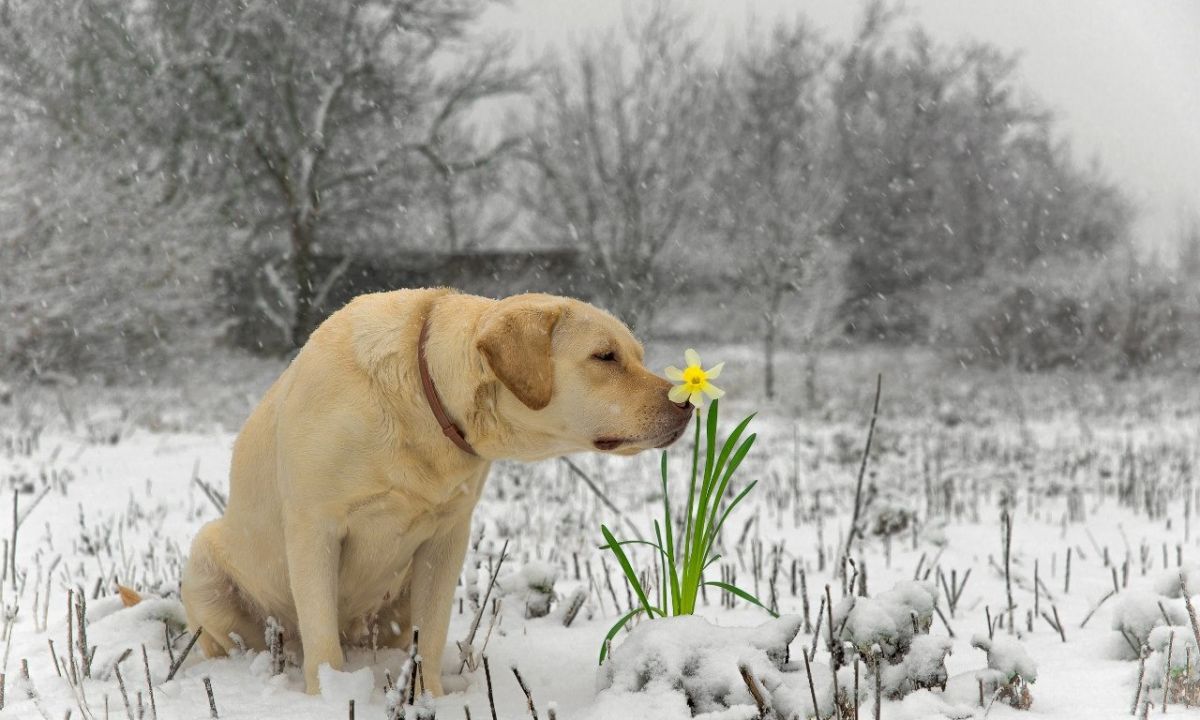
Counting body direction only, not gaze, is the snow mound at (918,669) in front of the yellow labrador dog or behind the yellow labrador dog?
in front

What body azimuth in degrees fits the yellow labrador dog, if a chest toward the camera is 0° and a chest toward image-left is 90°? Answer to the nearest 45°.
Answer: approximately 315°

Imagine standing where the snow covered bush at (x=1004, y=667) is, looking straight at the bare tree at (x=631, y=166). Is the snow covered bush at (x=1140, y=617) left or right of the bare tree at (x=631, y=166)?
right

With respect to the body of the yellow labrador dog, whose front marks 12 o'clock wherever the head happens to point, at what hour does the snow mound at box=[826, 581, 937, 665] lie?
The snow mound is roughly at 11 o'clock from the yellow labrador dog.

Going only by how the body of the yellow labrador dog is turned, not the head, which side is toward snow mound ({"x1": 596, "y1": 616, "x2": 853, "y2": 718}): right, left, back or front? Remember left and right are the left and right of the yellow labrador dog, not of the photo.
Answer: front

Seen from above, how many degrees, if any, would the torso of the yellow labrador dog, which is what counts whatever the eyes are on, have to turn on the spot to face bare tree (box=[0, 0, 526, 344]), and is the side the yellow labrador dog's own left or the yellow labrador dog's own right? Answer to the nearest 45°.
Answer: approximately 135° to the yellow labrador dog's own left

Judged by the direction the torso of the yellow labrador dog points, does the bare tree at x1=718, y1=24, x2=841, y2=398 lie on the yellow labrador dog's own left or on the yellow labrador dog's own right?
on the yellow labrador dog's own left

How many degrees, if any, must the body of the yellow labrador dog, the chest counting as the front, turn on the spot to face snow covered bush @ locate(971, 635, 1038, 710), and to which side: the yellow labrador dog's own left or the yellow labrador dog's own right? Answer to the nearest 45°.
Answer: approximately 45° to the yellow labrador dog's own left

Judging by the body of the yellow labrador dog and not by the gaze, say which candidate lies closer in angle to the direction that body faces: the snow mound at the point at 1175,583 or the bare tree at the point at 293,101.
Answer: the snow mound

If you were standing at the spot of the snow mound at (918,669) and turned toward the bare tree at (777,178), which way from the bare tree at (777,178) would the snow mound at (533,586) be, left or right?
left

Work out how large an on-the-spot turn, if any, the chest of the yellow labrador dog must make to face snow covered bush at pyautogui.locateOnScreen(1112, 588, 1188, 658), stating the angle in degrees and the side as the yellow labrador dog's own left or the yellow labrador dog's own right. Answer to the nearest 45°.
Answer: approximately 45° to the yellow labrador dog's own left

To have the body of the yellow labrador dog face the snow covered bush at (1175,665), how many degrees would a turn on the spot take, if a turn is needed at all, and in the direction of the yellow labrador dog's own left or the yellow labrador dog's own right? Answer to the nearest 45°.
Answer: approximately 45° to the yellow labrador dog's own left
